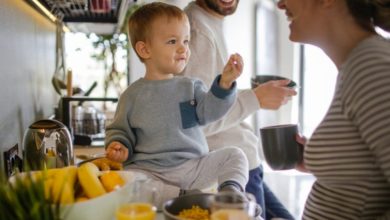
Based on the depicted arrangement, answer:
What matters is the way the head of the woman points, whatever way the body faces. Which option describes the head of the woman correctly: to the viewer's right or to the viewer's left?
to the viewer's left

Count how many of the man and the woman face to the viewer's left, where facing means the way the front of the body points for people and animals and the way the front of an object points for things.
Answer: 1

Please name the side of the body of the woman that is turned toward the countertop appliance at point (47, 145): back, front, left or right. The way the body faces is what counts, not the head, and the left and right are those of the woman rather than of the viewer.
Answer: front

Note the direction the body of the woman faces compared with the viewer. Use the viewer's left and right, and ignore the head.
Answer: facing to the left of the viewer

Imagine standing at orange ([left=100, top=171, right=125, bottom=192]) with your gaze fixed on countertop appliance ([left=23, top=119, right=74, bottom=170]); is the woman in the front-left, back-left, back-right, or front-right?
back-right

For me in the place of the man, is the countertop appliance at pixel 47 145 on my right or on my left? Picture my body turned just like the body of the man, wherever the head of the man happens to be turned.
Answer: on my right

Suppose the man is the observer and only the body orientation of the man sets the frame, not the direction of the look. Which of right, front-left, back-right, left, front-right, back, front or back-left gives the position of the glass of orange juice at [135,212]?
front-right
